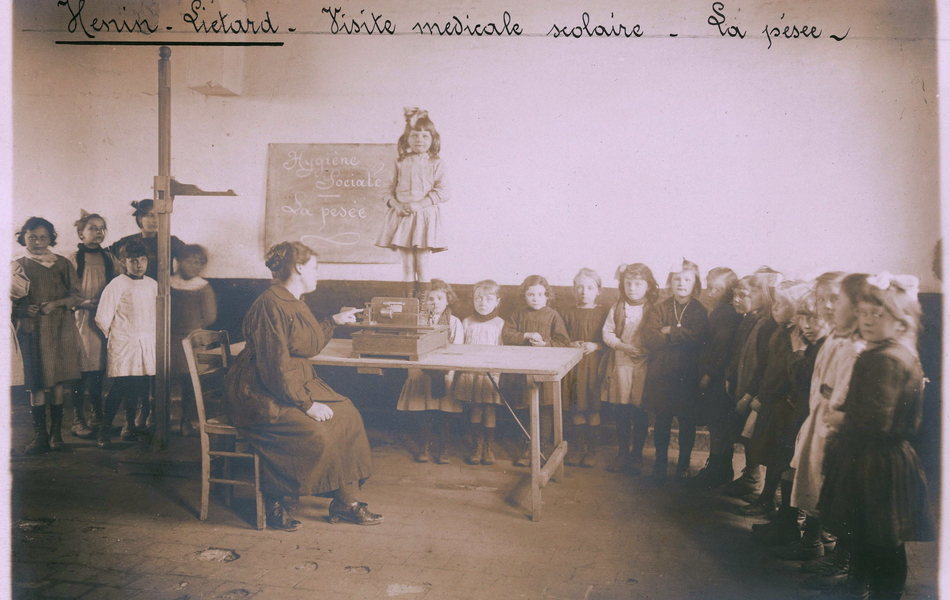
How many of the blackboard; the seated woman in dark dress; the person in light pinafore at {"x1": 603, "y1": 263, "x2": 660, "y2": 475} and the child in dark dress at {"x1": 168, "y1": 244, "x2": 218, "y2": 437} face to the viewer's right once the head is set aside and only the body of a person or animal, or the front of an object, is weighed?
1

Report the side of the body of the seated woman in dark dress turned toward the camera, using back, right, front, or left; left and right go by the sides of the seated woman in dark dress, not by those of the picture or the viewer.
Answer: right

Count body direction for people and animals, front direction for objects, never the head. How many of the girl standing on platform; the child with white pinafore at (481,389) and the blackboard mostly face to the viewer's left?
0

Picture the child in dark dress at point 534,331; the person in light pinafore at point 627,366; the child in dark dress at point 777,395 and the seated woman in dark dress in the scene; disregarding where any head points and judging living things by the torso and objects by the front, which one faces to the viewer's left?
the child in dark dress at point 777,395

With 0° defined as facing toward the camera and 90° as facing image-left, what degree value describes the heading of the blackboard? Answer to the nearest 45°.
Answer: approximately 0°

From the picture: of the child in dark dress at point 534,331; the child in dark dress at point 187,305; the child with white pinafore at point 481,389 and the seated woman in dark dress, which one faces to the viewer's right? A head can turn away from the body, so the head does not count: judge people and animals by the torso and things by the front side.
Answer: the seated woman in dark dress

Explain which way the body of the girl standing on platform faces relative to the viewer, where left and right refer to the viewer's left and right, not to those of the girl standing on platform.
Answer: facing the viewer

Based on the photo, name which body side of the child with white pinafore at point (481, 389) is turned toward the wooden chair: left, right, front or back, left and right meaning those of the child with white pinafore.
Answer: right

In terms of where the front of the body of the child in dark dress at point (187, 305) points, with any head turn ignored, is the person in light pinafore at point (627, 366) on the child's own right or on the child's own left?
on the child's own left

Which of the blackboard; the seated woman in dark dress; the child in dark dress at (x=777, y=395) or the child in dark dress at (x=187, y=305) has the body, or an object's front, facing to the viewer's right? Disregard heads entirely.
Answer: the seated woman in dark dress

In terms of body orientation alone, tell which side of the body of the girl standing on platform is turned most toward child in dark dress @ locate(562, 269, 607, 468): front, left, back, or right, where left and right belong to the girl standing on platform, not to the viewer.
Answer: left

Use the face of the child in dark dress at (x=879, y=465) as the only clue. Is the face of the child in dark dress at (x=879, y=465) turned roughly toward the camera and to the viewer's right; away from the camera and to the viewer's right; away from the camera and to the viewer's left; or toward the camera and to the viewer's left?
toward the camera and to the viewer's left

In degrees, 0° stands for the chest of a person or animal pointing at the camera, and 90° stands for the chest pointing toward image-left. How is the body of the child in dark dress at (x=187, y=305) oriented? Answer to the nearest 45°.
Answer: approximately 0°

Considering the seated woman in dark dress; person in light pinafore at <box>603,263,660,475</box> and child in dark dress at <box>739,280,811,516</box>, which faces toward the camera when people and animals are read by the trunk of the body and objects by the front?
person in light pinafore at <box>603,263,660,475</box>
